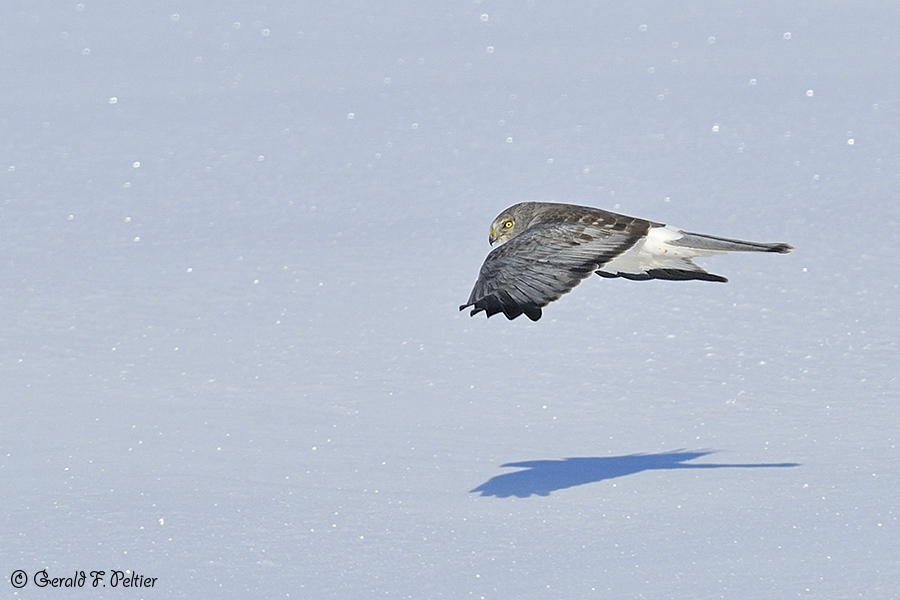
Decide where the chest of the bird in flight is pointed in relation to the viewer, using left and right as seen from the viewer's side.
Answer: facing to the left of the viewer
